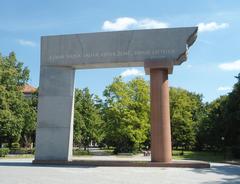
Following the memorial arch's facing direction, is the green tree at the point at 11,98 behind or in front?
behind

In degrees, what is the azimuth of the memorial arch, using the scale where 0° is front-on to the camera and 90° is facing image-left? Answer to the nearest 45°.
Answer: approximately 0°

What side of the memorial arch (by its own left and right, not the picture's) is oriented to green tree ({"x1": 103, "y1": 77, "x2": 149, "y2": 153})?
back

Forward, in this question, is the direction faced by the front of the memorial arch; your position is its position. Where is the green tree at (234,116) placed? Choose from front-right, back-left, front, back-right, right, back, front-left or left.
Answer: back-left

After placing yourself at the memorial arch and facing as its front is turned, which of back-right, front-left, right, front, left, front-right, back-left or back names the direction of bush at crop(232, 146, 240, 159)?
back-left
